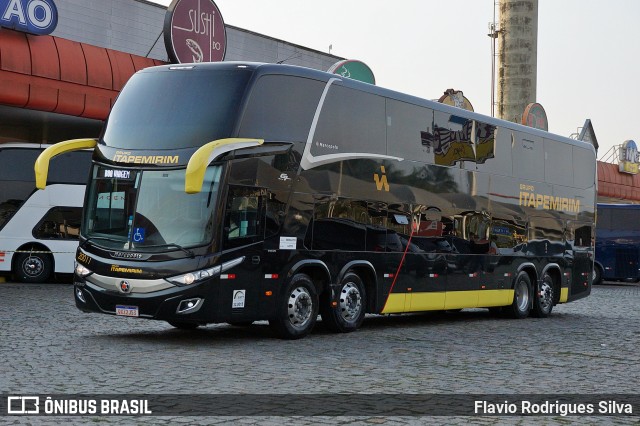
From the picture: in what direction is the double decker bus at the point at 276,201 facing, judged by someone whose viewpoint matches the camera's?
facing the viewer and to the left of the viewer

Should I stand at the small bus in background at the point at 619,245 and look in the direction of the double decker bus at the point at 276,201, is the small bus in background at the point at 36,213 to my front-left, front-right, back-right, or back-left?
front-right

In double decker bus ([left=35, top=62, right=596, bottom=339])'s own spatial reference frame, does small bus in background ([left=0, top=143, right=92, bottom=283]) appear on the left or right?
on its right

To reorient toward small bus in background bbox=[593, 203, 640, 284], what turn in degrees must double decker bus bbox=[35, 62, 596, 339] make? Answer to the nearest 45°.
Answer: approximately 180°
